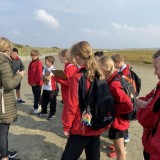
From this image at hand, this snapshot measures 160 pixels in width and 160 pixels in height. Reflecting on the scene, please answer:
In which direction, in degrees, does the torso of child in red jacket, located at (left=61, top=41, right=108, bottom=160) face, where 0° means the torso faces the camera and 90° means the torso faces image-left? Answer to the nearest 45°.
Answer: approximately 135°

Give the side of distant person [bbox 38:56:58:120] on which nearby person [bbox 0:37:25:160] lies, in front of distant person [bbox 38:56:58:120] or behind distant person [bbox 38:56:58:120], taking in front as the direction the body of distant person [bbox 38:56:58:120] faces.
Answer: in front

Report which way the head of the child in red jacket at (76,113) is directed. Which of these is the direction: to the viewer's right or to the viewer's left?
to the viewer's left

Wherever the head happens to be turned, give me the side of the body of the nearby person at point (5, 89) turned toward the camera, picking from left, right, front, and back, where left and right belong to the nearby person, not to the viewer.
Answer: right

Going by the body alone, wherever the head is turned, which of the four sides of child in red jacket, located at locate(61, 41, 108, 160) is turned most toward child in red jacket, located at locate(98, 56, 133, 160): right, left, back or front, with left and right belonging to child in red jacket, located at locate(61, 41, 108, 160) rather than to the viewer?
right

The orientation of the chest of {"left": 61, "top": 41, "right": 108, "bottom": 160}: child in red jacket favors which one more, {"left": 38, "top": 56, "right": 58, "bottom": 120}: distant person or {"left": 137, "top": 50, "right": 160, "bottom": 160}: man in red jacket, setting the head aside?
the distant person
